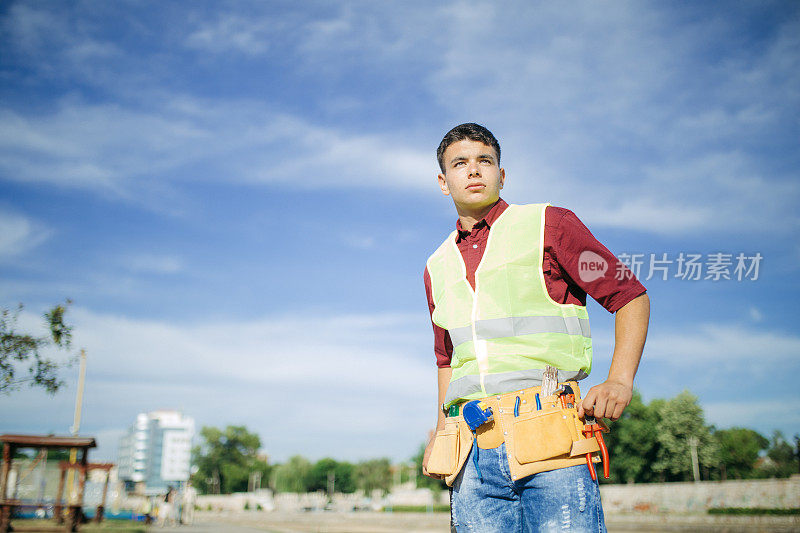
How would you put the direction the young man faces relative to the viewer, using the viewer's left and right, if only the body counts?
facing the viewer and to the left of the viewer

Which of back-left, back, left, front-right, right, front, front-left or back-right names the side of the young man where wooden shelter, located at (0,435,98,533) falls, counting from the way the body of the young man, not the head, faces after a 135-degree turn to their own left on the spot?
back-left
